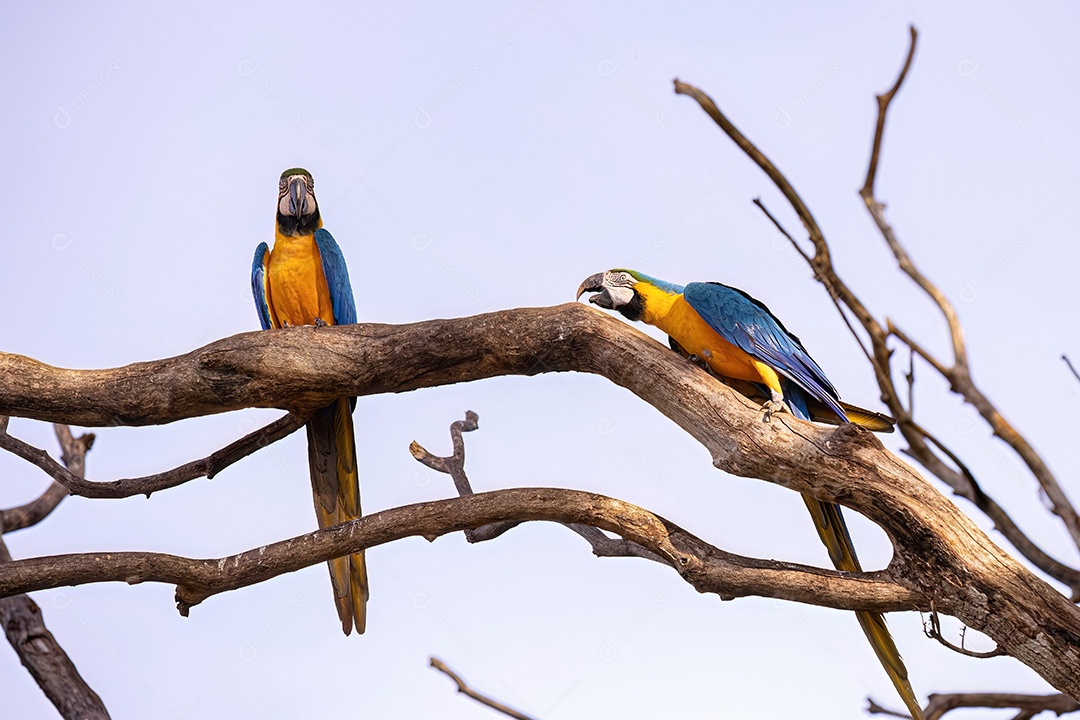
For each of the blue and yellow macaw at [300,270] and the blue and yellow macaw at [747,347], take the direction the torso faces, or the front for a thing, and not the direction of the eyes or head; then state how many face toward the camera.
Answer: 1

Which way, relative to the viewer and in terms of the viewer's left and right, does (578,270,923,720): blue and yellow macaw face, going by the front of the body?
facing to the left of the viewer

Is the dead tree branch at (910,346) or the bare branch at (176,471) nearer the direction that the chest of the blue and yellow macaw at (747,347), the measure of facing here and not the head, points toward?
the bare branch

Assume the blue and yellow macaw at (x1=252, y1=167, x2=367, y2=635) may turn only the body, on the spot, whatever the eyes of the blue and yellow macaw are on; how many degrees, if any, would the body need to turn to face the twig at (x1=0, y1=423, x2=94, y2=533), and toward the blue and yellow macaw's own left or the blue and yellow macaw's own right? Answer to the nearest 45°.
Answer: approximately 135° to the blue and yellow macaw's own right

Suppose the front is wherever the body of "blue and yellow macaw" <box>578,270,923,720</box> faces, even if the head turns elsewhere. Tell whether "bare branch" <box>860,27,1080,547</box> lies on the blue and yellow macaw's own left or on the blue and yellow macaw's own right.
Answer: on the blue and yellow macaw's own left

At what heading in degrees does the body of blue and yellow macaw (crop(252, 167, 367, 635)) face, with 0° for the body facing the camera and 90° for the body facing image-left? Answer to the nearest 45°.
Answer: approximately 0°

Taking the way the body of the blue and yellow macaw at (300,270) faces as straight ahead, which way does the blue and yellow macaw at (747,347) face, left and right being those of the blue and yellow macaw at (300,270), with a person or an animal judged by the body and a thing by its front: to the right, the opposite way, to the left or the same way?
to the right
